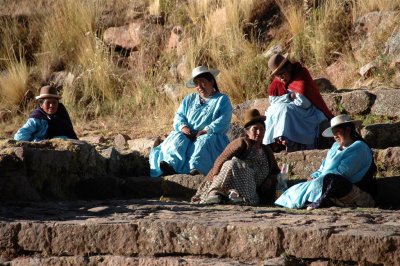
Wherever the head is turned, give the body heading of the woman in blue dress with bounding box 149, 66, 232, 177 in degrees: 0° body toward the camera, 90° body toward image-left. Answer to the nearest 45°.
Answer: approximately 45°

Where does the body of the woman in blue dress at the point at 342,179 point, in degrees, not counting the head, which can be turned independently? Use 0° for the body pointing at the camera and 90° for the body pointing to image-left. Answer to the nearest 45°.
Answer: approximately 45°

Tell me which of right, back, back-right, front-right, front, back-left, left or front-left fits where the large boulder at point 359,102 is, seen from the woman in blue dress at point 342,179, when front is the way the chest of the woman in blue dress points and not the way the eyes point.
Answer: back-right

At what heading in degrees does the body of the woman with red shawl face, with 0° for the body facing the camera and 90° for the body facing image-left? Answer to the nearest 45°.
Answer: approximately 45°

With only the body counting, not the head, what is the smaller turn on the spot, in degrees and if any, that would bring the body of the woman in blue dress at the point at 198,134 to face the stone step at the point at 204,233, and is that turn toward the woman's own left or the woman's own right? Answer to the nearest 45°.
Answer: approximately 45° to the woman's own left

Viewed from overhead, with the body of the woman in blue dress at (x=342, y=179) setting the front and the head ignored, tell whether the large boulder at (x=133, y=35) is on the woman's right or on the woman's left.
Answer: on the woman's right

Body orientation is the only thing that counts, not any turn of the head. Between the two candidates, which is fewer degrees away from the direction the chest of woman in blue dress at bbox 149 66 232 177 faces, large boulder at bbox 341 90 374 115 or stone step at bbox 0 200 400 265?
the stone step

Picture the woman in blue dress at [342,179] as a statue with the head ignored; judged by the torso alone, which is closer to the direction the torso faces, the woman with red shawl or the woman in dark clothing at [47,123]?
the woman in dark clothing
